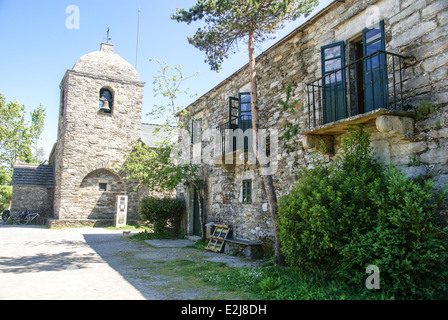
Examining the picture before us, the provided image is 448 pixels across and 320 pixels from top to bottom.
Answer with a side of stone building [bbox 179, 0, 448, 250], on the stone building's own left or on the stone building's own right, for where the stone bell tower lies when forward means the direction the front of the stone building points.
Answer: on the stone building's own right

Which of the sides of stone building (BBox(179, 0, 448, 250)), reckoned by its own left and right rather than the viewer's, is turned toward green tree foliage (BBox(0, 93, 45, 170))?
right

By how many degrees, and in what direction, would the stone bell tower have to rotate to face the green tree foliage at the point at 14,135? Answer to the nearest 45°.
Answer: approximately 135° to its right

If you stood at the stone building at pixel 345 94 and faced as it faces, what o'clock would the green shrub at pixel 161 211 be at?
The green shrub is roughly at 3 o'clock from the stone building.

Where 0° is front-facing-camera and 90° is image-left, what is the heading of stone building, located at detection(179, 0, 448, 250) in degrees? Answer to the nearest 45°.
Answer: approximately 45°

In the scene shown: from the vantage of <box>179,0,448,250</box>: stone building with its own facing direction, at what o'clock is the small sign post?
The small sign post is roughly at 3 o'clock from the stone building.

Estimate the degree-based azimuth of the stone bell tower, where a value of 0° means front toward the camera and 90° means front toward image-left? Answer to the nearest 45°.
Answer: approximately 0°
